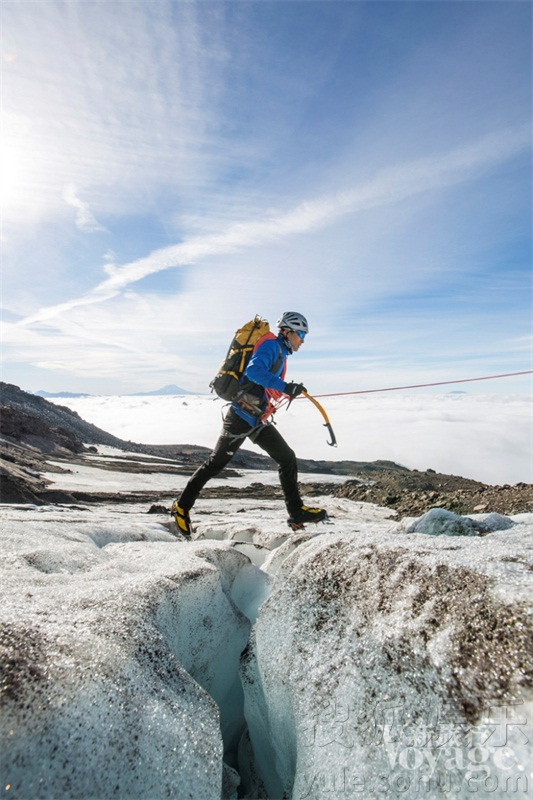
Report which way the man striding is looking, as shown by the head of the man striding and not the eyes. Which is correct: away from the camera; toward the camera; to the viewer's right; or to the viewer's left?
to the viewer's right

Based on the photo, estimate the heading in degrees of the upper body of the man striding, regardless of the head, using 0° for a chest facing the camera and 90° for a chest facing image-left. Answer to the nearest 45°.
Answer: approximately 270°
